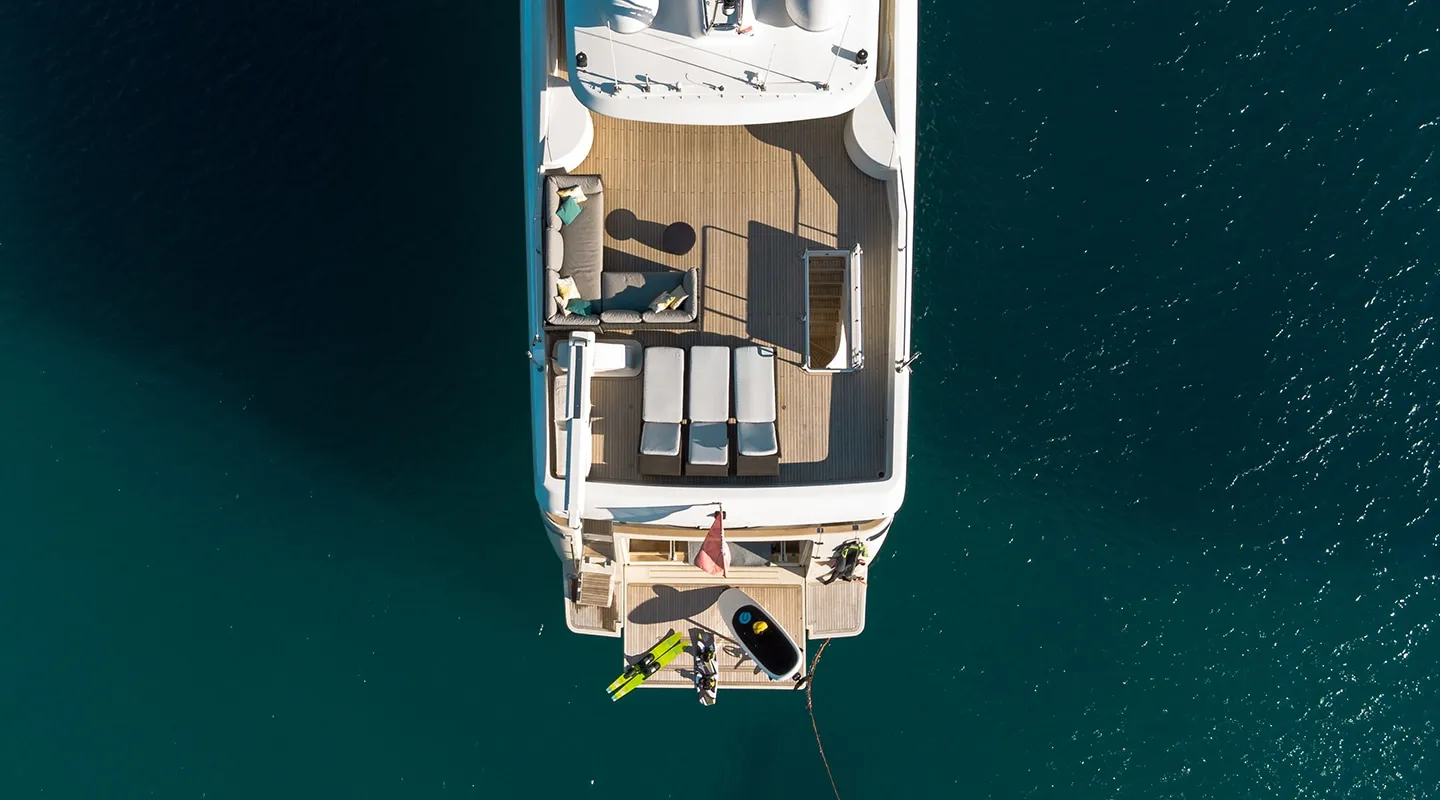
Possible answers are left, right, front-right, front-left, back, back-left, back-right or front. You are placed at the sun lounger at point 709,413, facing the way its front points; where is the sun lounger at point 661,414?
left

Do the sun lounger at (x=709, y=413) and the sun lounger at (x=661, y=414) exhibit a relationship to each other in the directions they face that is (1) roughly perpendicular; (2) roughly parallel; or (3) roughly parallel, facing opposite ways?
roughly parallel

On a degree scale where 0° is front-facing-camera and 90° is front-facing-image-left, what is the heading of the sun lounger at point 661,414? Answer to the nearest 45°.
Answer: approximately 180°

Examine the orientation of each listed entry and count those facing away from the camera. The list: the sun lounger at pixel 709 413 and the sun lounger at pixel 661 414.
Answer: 2

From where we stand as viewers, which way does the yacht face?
facing away from the viewer

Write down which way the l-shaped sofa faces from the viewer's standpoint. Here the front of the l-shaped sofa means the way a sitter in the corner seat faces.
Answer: facing away from the viewer and to the right of the viewer

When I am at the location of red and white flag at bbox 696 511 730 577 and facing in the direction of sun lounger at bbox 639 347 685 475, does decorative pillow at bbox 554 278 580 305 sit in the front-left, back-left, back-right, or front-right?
front-left

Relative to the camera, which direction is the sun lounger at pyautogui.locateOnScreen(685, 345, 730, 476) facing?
away from the camera

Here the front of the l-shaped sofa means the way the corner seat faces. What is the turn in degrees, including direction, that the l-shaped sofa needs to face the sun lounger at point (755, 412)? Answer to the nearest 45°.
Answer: approximately 45° to its right

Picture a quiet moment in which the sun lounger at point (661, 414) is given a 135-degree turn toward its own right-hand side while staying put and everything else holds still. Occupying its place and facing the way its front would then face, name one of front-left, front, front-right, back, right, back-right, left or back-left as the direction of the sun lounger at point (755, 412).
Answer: front-left

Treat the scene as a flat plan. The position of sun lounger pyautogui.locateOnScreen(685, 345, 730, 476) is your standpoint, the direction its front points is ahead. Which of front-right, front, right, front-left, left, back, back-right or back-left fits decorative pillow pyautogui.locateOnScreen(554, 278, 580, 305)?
left
